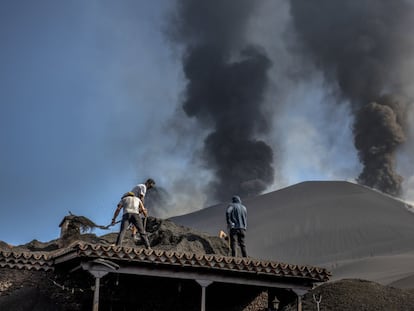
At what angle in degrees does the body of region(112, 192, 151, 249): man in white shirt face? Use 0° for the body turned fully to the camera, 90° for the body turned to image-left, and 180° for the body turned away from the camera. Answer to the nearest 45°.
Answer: approximately 180°

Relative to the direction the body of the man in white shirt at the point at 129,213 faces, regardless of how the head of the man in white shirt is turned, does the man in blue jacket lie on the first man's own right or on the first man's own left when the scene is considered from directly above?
on the first man's own right
